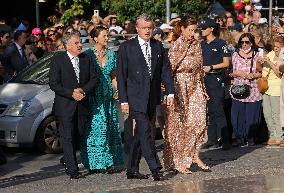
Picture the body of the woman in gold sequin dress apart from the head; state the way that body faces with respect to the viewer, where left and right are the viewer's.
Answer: facing the viewer and to the right of the viewer

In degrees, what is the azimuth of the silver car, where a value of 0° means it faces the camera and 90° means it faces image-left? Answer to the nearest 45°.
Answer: approximately 45°

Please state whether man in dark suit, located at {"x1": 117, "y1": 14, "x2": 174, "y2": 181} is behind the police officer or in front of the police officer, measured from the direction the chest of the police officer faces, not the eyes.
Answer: in front

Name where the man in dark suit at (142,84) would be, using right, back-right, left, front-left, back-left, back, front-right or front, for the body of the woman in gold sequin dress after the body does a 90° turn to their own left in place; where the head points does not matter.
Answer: back

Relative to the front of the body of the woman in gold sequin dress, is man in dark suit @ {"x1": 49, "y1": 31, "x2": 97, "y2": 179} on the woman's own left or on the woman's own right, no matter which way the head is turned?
on the woman's own right

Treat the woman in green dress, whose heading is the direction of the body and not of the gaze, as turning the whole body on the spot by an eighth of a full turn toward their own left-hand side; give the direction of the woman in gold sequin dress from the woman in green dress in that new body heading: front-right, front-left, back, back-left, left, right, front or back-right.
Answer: front

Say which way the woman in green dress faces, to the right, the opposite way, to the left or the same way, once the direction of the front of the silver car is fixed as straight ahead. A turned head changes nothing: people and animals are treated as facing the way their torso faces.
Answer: to the left

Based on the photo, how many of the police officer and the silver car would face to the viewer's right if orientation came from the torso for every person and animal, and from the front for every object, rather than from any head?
0

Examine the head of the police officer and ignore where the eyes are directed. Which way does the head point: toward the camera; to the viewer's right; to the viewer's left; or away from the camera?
to the viewer's left

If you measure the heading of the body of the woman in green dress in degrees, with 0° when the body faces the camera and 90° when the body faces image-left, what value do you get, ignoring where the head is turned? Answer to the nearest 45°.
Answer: approximately 315°

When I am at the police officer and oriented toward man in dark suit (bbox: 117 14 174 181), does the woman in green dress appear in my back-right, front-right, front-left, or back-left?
front-right

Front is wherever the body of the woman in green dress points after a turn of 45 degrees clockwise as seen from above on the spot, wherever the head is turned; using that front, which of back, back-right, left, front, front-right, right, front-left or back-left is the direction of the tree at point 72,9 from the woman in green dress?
back

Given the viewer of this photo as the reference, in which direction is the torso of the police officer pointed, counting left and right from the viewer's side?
facing the viewer and to the left of the viewer

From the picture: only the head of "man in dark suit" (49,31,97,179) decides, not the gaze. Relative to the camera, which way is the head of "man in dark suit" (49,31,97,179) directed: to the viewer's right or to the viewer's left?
to the viewer's right
